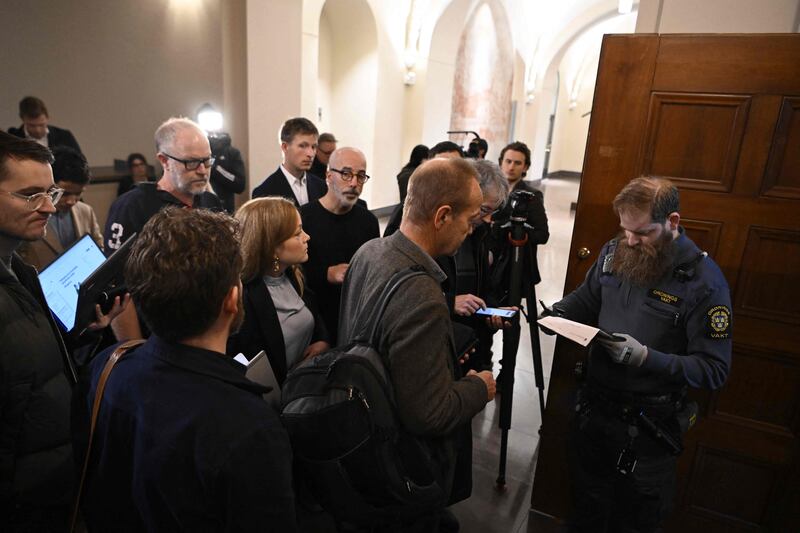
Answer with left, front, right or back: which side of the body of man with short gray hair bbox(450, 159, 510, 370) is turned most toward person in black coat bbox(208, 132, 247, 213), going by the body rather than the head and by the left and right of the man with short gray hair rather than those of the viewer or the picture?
back

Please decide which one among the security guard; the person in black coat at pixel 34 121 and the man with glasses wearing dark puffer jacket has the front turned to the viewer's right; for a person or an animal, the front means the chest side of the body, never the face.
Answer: the man with glasses wearing dark puffer jacket

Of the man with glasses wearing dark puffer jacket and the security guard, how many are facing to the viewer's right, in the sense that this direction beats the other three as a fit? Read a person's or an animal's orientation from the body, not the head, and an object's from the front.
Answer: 1

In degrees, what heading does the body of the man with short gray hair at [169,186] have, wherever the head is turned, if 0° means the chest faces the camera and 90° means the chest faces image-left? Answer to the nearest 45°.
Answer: approximately 315°

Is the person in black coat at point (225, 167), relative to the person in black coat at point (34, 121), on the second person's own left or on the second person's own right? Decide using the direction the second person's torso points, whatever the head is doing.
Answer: on the second person's own left

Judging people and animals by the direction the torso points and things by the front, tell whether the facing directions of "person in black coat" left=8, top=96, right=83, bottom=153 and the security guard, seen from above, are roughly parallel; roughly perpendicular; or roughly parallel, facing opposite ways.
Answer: roughly perpendicular

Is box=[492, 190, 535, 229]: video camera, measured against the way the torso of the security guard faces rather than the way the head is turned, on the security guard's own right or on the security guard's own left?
on the security guard's own right

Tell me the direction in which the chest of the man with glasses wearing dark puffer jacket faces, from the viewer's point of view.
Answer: to the viewer's right

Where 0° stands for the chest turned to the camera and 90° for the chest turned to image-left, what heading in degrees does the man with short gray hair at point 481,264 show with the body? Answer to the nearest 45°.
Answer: approximately 315°

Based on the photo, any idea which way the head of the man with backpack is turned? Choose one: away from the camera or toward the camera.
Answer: away from the camera

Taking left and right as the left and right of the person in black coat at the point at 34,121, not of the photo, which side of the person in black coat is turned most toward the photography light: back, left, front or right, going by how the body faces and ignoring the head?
left

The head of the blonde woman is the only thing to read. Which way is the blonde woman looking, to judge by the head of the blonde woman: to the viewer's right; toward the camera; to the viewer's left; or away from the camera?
to the viewer's right

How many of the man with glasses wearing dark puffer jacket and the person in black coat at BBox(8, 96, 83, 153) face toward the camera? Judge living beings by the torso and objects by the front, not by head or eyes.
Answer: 1

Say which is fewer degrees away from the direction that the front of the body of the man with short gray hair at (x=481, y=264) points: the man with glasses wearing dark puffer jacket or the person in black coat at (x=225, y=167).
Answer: the man with glasses wearing dark puffer jacket

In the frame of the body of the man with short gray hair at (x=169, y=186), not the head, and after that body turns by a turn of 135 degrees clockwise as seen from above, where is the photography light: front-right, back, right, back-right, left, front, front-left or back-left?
right
